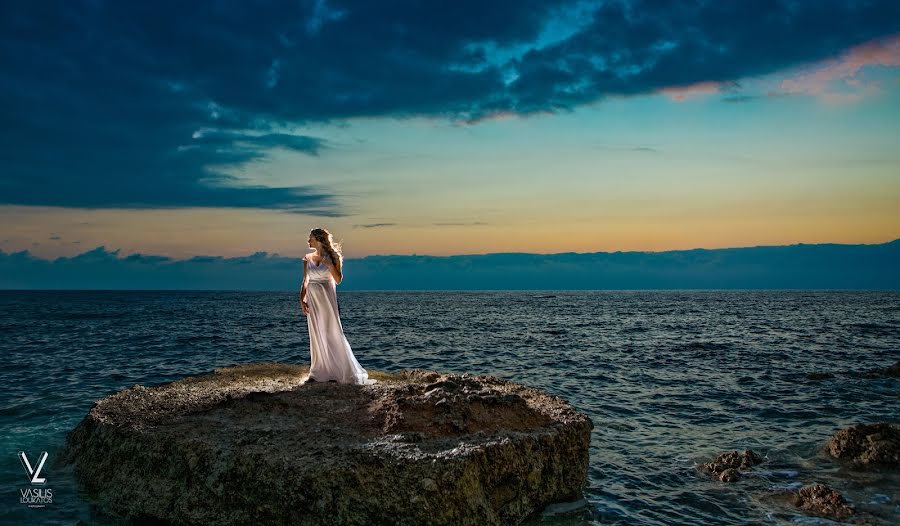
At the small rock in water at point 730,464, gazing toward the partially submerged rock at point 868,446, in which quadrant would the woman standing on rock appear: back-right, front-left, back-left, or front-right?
back-left

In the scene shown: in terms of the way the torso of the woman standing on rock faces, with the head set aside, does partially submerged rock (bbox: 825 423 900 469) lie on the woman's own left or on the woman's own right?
on the woman's own left

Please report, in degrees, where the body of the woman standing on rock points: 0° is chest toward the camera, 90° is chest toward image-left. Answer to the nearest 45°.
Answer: approximately 45°

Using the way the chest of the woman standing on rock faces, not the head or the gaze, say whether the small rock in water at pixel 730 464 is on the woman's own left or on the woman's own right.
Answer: on the woman's own left
